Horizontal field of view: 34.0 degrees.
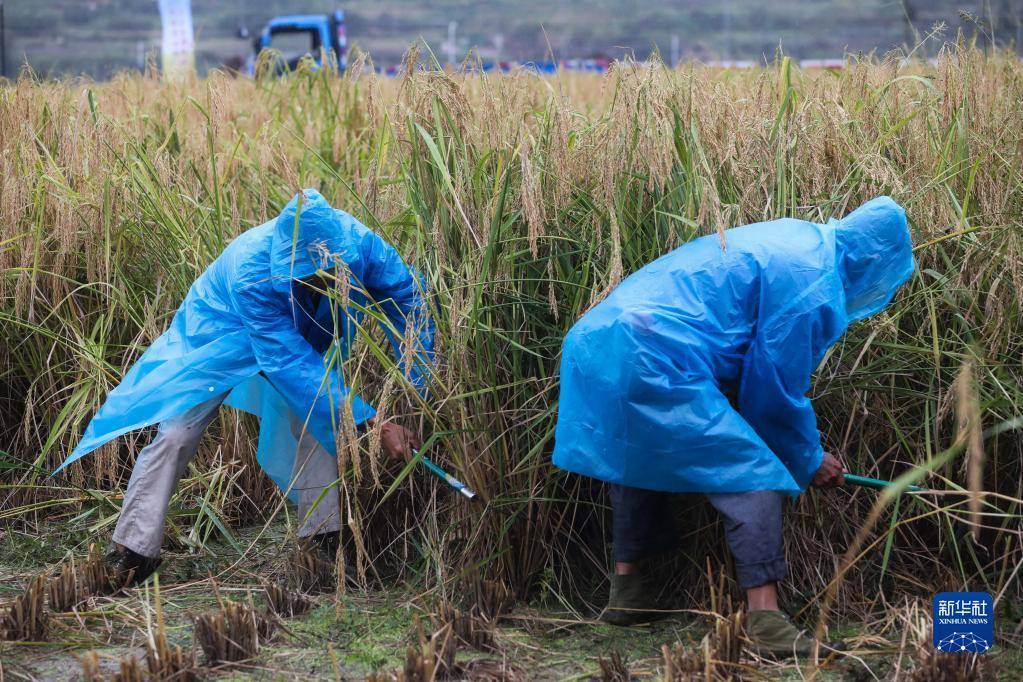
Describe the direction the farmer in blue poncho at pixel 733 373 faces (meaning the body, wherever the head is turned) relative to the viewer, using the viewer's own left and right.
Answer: facing to the right of the viewer

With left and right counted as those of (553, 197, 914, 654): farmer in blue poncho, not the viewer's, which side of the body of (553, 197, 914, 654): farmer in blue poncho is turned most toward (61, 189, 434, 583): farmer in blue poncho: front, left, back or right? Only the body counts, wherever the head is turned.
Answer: back

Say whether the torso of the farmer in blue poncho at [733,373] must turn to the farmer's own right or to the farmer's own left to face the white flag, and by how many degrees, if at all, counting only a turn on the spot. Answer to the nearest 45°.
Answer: approximately 135° to the farmer's own left

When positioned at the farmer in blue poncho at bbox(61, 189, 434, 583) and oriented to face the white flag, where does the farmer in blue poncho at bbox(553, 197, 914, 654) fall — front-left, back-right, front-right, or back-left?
back-right
